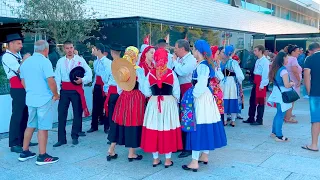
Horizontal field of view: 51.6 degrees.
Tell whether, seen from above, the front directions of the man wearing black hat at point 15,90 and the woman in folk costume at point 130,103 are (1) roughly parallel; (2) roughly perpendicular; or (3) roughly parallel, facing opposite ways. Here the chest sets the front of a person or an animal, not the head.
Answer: roughly perpendicular

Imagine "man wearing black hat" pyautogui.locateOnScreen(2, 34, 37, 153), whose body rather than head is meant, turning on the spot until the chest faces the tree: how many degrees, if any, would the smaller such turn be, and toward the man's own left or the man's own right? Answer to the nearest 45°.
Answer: approximately 135° to the man's own left

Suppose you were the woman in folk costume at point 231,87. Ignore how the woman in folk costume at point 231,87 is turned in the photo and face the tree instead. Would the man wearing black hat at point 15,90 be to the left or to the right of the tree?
left

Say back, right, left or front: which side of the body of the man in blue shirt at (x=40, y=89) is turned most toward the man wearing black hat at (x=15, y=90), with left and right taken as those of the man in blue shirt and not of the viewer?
left

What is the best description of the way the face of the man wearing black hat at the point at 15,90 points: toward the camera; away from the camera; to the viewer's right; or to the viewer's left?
to the viewer's right

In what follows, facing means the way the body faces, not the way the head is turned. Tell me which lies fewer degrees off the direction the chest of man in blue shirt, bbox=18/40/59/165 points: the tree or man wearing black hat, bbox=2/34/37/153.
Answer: the tree

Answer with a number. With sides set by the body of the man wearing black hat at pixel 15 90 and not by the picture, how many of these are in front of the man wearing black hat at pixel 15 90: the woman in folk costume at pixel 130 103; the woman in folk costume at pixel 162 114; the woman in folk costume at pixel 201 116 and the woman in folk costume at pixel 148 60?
4
